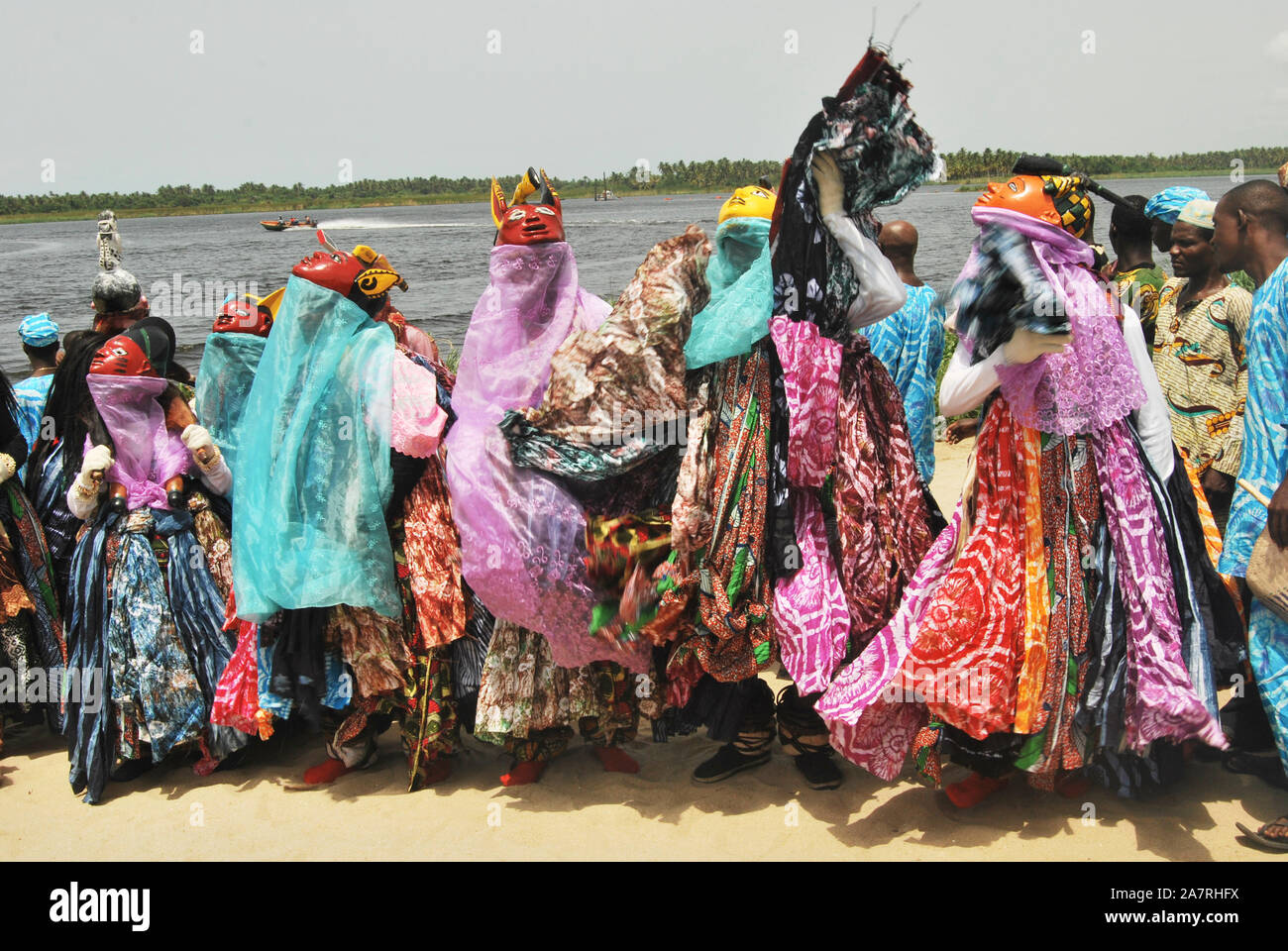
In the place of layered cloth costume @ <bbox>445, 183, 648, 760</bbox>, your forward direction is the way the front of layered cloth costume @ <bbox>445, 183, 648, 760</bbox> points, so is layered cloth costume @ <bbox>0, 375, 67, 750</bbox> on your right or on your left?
on your right

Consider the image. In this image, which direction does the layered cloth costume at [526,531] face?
toward the camera

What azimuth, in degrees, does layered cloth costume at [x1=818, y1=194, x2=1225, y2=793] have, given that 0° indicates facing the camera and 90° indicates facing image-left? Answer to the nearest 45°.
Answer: approximately 45°

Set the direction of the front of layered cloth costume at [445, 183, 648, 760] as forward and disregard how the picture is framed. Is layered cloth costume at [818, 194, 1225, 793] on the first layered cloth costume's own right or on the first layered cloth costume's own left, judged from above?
on the first layered cloth costume's own left

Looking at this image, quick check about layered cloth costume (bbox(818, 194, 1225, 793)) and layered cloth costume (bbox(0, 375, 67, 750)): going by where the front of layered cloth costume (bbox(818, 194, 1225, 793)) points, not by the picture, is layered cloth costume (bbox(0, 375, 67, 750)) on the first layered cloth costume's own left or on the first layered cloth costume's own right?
on the first layered cloth costume's own right

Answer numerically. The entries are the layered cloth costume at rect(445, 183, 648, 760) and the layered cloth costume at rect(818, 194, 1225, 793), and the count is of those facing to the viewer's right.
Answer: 0
